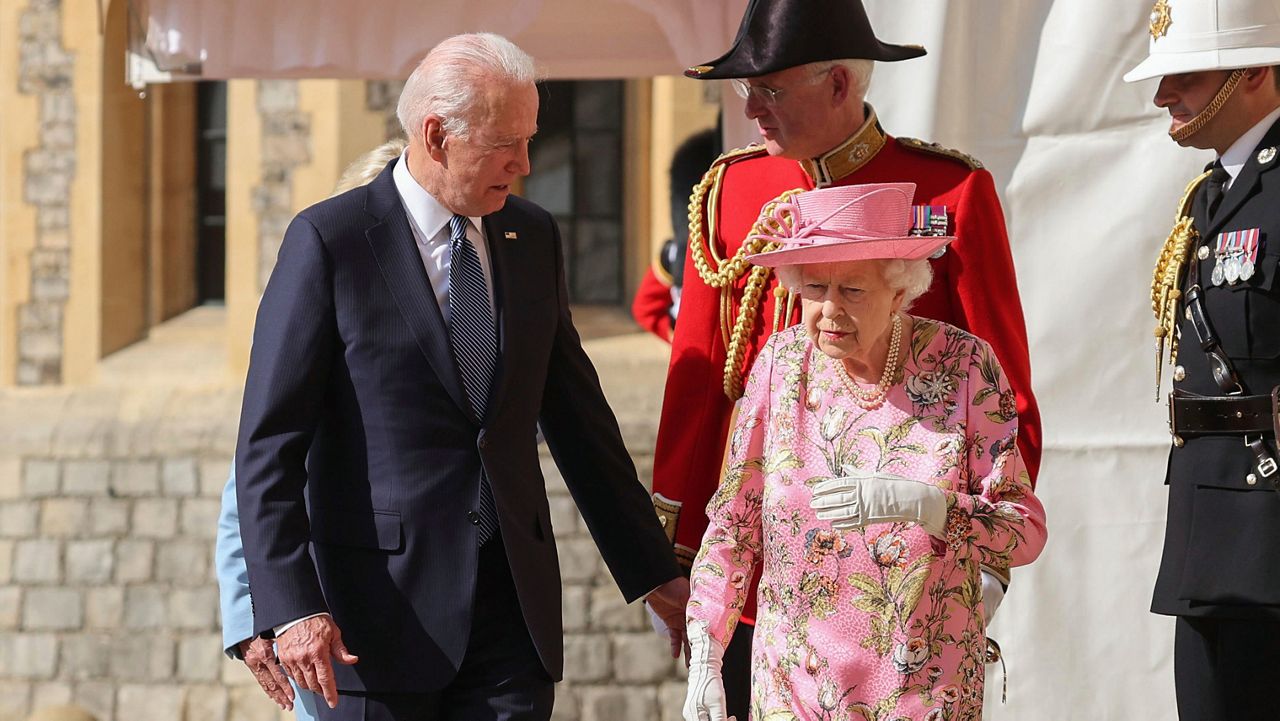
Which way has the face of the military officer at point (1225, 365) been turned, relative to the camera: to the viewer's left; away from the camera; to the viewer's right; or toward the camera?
to the viewer's left

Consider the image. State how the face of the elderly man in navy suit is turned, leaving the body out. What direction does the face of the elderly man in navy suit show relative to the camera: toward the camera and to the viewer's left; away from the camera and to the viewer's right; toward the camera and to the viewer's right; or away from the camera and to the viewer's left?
toward the camera and to the viewer's right

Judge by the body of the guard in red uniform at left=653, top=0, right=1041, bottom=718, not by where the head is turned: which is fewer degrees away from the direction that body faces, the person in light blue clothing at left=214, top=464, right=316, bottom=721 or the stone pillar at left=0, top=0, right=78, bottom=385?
the person in light blue clothing

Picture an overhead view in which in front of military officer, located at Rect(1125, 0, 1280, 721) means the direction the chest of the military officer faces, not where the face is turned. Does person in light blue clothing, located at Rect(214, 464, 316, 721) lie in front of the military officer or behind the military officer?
in front

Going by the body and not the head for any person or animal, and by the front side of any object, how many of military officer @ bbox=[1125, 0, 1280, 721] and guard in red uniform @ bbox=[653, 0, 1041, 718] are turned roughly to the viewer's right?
0

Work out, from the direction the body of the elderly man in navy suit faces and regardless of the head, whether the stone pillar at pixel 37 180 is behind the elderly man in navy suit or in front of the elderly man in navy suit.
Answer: behind

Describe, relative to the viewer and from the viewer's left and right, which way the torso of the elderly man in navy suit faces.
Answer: facing the viewer and to the right of the viewer

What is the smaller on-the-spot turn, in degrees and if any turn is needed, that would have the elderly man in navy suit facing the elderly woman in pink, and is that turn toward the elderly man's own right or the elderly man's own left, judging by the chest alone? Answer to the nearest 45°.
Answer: approximately 45° to the elderly man's own left

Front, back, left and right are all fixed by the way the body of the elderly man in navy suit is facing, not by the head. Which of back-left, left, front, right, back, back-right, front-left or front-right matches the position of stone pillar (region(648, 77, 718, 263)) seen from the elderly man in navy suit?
back-left

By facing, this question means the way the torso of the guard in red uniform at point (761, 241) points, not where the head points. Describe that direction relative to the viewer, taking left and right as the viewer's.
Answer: facing the viewer and to the left of the viewer

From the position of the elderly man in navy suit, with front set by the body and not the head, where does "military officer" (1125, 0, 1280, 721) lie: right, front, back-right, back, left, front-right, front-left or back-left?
front-left

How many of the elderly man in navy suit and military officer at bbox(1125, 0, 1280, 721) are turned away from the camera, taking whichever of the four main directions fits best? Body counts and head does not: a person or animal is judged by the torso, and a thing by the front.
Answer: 0

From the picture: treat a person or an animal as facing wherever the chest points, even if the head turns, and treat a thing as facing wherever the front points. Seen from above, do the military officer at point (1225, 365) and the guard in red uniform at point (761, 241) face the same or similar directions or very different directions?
same or similar directions

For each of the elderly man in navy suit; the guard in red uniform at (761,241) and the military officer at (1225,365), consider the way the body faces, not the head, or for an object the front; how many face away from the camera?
0

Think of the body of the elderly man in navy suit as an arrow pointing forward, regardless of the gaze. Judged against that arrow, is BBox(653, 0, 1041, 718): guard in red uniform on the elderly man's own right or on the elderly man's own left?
on the elderly man's own left
